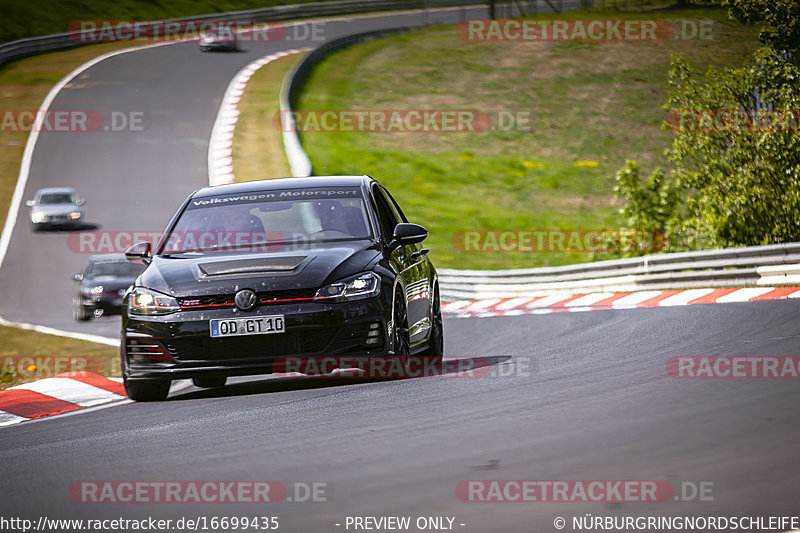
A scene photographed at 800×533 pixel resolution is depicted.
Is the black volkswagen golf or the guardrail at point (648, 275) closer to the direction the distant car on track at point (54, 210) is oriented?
the black volkswagen golf

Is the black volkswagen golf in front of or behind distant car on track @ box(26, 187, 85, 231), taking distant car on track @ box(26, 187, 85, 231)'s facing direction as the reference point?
in front

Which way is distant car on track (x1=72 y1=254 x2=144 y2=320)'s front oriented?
toward the camera

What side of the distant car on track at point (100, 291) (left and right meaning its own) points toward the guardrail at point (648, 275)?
left

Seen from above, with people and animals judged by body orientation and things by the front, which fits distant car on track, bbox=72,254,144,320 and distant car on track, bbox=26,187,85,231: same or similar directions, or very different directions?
same or similar directions

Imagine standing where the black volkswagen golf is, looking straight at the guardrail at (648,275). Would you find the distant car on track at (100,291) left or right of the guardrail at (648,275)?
left

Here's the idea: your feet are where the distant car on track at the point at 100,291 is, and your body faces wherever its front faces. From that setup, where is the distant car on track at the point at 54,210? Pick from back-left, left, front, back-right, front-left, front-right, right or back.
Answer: back

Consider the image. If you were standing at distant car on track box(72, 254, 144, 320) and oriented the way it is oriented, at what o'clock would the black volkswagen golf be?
The black volkswagen golf is roughly at 12 o'clock from the distant car on track.

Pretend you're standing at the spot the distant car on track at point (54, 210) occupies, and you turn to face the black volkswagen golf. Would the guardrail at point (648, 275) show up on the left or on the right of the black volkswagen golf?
left

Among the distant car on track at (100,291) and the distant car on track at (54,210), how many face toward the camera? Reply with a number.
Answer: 2

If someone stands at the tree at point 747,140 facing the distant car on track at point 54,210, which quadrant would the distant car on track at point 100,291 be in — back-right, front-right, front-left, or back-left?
front-left

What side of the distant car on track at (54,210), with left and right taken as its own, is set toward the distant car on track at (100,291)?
front
